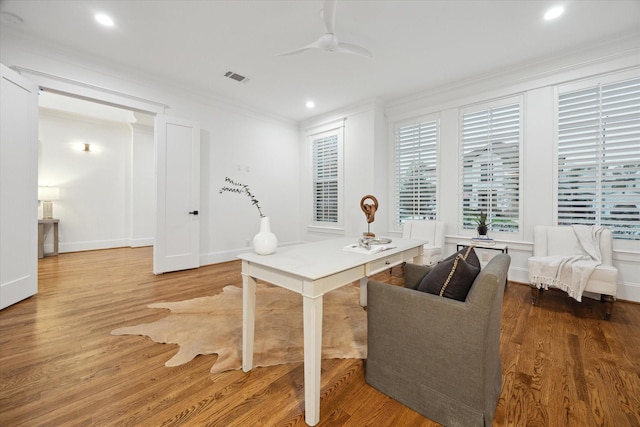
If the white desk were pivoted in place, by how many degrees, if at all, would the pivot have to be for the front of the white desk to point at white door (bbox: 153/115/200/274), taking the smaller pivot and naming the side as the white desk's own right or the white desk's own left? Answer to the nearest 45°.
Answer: approximately 180°

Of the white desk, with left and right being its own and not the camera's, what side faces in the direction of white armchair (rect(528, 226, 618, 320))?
left

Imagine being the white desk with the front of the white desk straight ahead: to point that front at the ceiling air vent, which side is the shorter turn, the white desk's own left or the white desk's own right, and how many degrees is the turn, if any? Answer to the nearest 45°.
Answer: approximately 180°

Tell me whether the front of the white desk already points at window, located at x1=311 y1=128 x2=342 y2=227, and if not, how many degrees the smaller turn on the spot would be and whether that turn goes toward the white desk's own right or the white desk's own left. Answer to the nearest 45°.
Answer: approximately 135° to the white desk's own left

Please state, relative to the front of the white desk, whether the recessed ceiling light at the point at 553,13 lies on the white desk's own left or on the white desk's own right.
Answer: on the white desk's own left

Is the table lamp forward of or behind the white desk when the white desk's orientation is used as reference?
behind

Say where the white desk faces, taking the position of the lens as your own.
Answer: facing the viewer and to the right of the viewer

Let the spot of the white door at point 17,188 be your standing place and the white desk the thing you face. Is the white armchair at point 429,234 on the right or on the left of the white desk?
left

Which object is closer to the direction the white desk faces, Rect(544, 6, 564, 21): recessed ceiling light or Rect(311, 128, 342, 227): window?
the recessed ceiling light

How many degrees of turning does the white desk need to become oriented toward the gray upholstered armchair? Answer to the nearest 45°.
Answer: approximately 45° to its left
